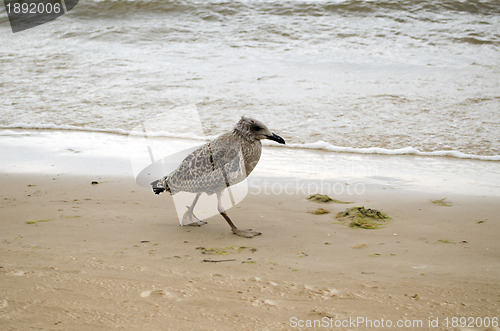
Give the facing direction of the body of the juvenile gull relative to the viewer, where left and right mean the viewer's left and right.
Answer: facing to the right of the viewer

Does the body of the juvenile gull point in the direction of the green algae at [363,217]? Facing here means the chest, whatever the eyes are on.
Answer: yes
